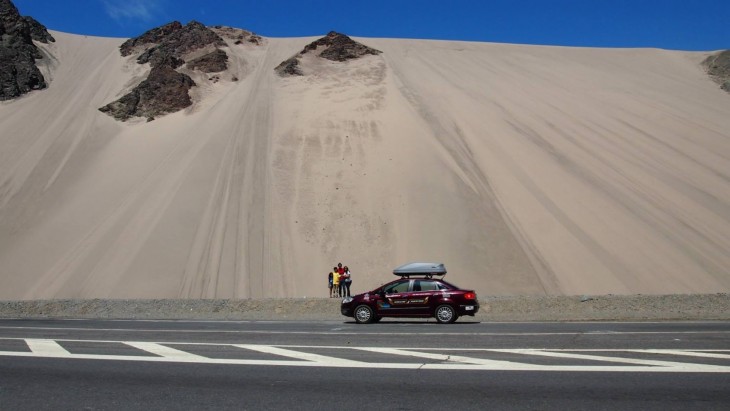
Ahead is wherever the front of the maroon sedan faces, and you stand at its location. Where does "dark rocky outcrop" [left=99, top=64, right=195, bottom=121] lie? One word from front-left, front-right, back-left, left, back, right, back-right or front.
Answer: front-right

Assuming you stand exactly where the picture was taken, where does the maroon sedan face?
facing to the left of the viewer
